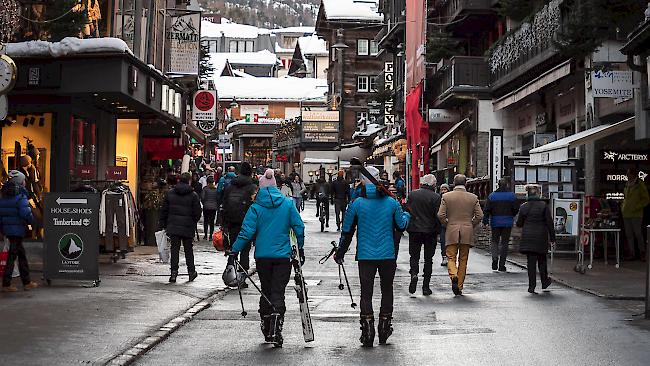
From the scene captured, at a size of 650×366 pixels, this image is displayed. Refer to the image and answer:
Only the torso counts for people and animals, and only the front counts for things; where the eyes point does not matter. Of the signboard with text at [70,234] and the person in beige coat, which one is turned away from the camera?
the person in beige coat

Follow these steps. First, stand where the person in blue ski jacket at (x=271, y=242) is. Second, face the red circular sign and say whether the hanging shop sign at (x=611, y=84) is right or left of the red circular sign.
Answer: right

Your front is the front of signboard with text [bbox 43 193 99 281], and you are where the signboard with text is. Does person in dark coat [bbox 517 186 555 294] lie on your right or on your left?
on your left

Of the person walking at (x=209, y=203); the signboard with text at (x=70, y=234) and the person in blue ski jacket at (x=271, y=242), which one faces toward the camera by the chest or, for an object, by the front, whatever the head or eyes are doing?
the signboard with text

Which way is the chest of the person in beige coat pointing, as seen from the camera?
away from the camera

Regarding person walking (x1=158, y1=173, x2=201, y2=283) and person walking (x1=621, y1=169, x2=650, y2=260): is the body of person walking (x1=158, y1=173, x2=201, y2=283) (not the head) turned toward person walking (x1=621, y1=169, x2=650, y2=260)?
no

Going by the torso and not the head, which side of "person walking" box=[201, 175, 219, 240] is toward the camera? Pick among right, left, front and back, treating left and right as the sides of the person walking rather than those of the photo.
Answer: back

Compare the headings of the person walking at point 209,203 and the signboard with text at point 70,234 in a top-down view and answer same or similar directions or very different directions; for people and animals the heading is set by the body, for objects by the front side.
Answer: very different directions

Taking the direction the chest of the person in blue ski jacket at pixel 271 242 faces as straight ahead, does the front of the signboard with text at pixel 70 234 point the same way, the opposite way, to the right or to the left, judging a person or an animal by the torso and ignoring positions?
the opposite way

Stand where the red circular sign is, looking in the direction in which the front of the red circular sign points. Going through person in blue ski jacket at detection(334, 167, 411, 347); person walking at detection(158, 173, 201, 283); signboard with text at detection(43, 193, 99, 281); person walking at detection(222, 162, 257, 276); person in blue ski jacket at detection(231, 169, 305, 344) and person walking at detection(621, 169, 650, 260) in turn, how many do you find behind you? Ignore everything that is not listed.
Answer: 0

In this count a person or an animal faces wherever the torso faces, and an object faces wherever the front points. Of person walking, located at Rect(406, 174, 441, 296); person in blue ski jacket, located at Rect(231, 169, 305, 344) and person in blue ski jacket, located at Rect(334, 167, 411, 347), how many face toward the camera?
0
